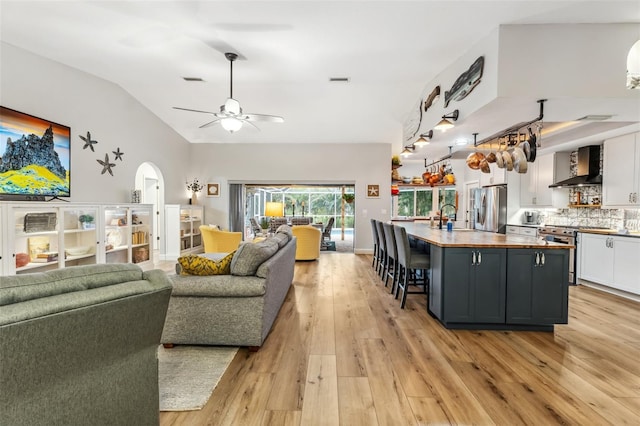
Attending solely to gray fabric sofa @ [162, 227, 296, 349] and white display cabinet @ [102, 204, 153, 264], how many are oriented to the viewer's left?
1

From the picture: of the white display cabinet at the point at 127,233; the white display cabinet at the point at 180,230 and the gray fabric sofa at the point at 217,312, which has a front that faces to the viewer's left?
the gray fabric sofa

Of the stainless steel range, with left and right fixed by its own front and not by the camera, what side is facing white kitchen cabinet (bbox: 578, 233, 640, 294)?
left

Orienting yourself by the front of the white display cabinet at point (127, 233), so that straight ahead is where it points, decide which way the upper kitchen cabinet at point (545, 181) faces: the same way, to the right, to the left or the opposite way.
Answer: the opposite way

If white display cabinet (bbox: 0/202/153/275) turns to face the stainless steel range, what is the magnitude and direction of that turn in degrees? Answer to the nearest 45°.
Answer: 0° — it already faces it

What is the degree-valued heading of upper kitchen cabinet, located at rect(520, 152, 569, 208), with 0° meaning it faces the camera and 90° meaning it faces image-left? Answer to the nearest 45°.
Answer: approximately 45°

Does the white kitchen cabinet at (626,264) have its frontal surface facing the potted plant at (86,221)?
yes

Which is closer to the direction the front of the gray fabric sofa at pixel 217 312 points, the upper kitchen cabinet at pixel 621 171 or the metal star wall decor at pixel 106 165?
the metal star wall decor

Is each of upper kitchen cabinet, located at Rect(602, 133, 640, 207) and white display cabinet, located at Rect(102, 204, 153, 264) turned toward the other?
yes

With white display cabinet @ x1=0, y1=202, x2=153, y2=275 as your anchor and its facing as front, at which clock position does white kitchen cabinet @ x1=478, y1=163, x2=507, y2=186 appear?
The white kitchen cabinet is roughly at 11 o'clock from the white display cabinet.
